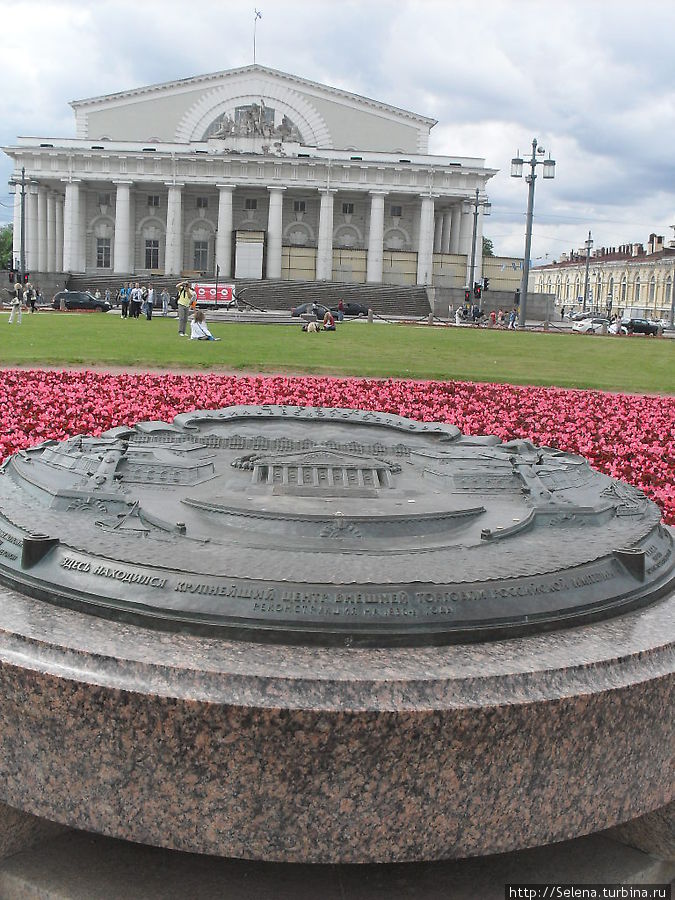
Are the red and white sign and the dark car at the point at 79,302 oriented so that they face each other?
no

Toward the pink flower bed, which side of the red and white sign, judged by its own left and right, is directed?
front

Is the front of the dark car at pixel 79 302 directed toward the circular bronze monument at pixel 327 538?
no

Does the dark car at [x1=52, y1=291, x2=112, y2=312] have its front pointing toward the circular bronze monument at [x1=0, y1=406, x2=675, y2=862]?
no

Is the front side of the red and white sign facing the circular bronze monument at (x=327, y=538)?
yes

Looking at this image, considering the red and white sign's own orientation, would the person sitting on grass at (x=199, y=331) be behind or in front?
in front

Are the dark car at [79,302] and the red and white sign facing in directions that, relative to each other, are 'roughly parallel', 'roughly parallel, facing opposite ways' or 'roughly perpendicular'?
roughly perpendicular

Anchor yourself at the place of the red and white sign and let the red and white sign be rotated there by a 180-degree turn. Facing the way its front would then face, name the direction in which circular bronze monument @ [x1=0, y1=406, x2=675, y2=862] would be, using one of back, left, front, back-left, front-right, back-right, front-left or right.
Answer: back

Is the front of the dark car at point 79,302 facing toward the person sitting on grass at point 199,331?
no

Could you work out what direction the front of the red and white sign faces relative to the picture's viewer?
facing the viewer
